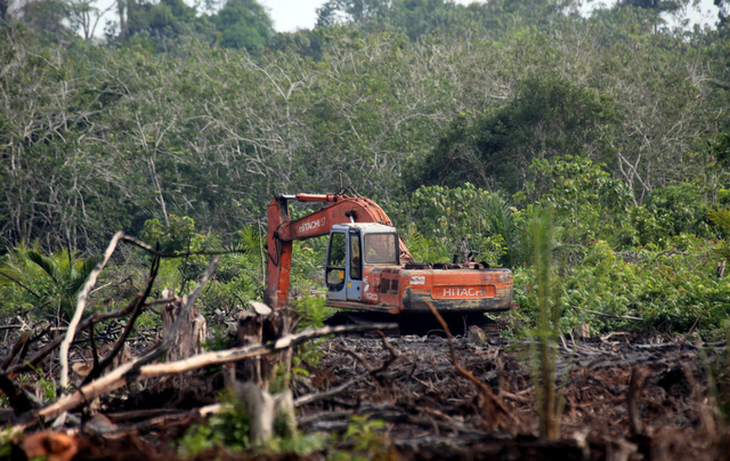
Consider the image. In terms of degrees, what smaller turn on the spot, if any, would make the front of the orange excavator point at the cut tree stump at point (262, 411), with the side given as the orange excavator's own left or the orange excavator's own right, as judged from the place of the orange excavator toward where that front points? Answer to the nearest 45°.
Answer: approximately 135° to the orange excavator's own left

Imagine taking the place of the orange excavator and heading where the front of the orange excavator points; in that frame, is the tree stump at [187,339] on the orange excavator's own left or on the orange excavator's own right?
on the orange excavator's own left

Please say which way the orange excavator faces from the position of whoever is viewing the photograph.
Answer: facing away from the viewer and to the left of the viewer

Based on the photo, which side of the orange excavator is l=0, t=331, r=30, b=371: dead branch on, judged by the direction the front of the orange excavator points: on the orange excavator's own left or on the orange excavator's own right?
on the orange excavator's own left

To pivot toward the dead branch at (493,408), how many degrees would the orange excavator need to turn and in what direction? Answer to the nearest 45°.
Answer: approximately 135° to its left

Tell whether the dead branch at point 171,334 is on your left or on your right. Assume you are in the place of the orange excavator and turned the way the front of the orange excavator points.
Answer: on your left

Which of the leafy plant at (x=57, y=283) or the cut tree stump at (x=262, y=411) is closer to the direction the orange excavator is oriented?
the leafy plant

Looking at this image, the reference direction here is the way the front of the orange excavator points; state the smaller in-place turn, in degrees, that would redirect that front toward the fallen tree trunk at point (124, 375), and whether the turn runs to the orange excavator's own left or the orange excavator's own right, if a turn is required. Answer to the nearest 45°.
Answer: approximately 135° to the orange excavator's own left
